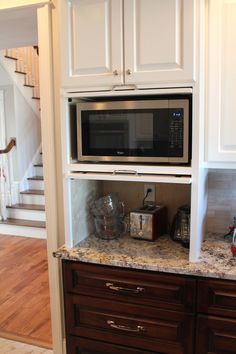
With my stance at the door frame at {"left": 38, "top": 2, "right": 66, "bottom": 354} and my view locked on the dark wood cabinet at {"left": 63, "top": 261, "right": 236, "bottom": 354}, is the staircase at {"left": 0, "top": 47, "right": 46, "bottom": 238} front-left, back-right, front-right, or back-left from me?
back-left

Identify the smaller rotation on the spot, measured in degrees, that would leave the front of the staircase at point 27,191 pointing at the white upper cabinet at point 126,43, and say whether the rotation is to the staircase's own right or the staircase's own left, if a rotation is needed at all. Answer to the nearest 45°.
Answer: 0° — it already faces it

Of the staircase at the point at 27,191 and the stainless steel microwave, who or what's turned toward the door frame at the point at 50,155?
the staircase

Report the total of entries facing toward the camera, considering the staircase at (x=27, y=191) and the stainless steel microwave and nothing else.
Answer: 2

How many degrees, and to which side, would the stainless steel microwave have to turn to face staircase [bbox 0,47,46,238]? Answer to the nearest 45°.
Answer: approximately 135° to its right

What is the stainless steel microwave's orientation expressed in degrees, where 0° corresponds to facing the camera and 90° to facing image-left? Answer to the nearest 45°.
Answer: approximately 0°

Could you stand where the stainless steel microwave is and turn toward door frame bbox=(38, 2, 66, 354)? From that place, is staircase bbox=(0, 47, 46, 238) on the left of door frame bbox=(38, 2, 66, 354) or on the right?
right

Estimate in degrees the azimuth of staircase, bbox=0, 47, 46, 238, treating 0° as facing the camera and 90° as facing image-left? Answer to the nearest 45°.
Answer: approximately 0°
